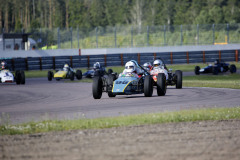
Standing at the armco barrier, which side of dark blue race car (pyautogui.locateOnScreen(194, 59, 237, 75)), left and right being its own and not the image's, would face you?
right

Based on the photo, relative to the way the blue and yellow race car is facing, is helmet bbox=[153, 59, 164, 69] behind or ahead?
behind

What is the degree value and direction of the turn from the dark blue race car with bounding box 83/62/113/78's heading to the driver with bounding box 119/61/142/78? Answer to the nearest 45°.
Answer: approximately 45° to its left

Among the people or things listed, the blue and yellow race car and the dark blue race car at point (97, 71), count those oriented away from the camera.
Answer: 0

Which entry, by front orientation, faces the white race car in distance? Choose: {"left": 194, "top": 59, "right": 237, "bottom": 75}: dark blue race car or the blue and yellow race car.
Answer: the dark blue race car

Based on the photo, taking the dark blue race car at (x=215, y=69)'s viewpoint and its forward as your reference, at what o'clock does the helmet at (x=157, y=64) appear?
The helmet is roughly at 11 o'clock from the dark blue race car.

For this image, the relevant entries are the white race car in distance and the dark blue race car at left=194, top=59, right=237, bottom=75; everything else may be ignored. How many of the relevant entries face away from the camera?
0

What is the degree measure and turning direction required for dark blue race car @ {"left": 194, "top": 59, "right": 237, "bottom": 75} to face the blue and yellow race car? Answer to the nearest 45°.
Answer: approximately 45° to its left

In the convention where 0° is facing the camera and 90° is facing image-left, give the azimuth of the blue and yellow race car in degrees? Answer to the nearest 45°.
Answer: approximately 0°

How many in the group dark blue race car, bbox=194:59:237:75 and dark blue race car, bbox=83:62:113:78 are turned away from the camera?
0
